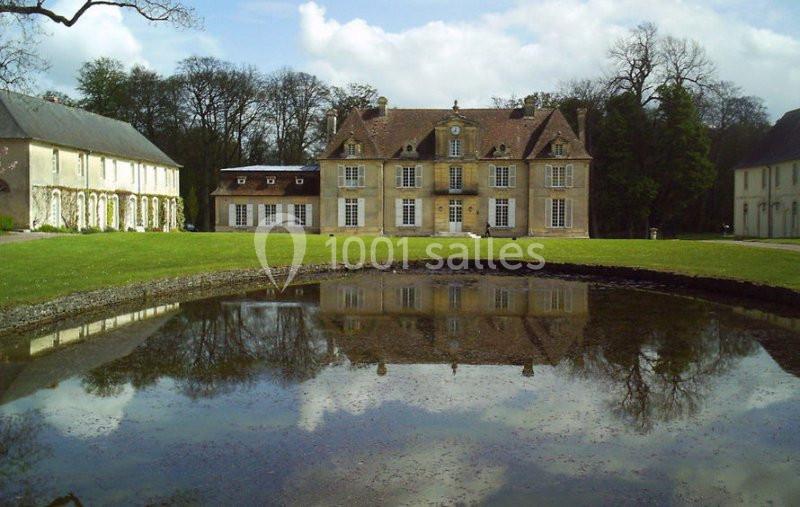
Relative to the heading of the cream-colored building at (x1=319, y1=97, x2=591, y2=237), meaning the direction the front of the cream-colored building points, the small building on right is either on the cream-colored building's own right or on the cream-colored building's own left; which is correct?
on the cream-colored building's own left

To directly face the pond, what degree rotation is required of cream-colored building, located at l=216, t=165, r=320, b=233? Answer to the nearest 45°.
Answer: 0° — it already faces it

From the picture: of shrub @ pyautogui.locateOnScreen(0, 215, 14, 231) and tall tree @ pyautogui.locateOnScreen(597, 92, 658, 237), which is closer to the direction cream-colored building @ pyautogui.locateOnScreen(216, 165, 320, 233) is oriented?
the shrub

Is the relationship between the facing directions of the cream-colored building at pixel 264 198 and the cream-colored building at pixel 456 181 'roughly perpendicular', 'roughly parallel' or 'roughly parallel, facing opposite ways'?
roughly parallel

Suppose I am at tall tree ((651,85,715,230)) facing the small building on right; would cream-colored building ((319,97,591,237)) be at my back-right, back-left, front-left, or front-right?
back-right

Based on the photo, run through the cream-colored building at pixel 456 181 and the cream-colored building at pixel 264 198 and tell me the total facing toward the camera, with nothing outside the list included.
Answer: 2

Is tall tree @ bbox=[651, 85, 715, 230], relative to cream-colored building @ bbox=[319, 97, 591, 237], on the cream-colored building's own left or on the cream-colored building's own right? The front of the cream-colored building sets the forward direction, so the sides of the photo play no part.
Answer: on the cream-colored building's own left

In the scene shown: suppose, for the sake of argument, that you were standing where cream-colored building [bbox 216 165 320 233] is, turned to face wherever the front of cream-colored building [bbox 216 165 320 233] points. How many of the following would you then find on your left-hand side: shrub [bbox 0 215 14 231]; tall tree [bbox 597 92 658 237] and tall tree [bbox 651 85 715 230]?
2

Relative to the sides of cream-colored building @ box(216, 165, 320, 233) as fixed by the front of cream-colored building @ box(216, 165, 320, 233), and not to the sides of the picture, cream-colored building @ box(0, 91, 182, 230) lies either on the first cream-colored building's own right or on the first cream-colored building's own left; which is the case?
on the first cream-colored building's own right

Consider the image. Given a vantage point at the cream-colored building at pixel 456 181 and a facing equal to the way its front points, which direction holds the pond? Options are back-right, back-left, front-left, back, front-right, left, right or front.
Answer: front

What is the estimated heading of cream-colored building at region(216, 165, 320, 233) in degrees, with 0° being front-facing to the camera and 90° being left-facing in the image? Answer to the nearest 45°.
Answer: approximately 0°

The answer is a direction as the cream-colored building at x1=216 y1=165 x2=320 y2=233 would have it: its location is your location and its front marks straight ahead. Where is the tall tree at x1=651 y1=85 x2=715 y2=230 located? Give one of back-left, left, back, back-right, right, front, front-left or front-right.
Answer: left

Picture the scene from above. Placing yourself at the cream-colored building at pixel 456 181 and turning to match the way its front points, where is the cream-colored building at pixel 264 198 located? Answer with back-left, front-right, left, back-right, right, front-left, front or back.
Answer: right

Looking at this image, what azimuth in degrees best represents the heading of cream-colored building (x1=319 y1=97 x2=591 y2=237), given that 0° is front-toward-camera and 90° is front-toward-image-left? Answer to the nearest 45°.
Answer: approximately 0°

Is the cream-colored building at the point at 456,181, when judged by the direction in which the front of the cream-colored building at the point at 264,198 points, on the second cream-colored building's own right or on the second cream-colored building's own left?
on the second cream-colored building's own left

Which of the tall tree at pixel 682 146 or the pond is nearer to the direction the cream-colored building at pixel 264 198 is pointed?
the pond

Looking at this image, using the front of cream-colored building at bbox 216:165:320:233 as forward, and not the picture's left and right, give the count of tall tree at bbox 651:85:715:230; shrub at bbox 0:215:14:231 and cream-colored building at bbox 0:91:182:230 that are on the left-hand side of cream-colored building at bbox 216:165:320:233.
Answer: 1
